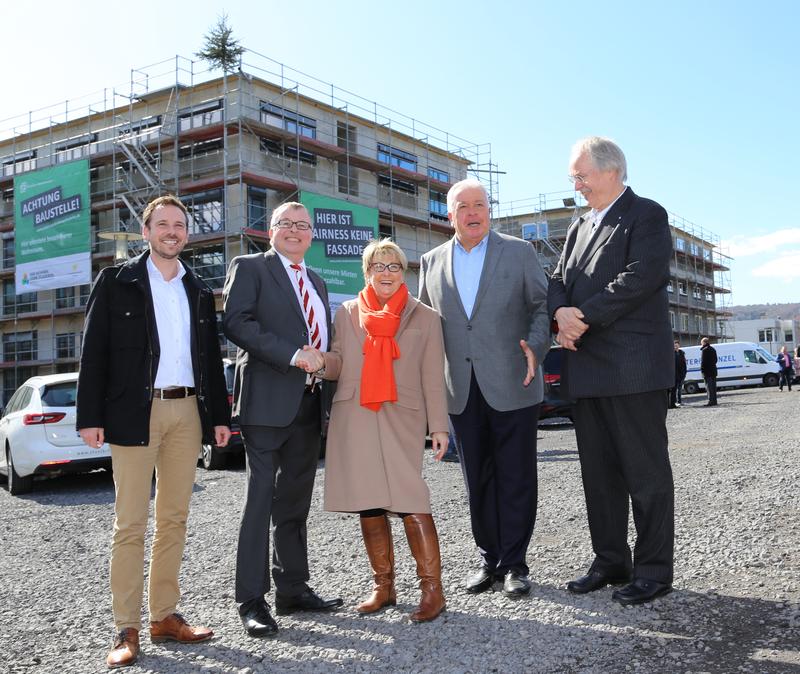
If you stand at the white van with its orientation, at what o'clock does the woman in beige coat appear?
The woman in beige coat is roughly at 3 o'clock from the white van.

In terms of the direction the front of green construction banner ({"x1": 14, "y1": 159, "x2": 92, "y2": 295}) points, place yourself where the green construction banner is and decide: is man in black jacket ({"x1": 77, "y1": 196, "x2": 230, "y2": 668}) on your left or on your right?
on your left

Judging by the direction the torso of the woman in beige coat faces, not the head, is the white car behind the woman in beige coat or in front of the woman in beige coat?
behind

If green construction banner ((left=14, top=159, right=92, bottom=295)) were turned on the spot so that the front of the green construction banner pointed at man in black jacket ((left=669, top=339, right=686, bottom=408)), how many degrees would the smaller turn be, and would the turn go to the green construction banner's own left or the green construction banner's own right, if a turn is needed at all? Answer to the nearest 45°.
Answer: approximately 90° to the green construction banner's own left

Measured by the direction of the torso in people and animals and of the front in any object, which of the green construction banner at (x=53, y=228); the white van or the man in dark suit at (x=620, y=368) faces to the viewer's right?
the white van

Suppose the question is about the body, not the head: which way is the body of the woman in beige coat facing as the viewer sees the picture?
toward the camera

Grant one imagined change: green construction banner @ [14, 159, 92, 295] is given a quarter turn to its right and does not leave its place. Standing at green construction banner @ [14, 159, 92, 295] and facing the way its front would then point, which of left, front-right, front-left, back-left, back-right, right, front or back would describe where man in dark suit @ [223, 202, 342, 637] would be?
back-left

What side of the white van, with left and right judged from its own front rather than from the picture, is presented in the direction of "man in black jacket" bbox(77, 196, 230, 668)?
right

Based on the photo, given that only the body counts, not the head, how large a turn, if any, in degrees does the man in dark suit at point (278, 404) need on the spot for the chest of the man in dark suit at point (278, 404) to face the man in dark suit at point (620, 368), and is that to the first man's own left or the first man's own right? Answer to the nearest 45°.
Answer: approximately 45° to the first man's own left

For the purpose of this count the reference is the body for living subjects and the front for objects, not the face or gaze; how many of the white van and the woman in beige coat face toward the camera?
1

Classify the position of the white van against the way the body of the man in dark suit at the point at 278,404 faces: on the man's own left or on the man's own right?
on the man's own left

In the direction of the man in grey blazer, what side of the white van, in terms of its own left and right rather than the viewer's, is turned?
right

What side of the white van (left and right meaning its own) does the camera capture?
right

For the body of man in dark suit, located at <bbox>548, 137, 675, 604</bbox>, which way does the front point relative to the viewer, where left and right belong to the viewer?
facing the viewer and to the left of the viewer

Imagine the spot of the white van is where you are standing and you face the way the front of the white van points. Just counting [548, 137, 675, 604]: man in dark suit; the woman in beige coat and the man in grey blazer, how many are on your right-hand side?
3
